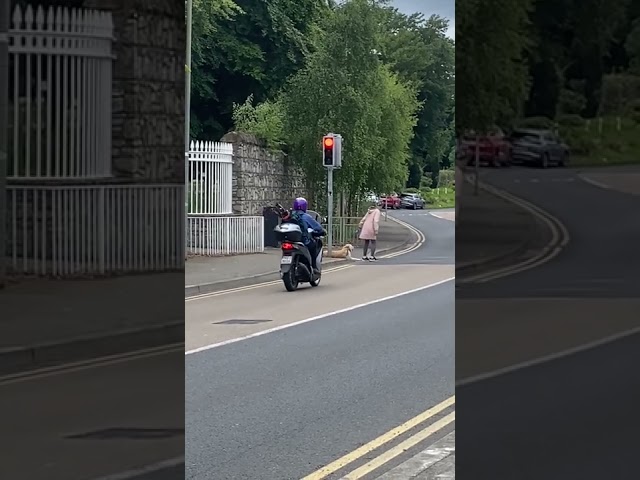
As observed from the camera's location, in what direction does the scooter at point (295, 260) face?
facing away from the viewer and to the right of the viewer

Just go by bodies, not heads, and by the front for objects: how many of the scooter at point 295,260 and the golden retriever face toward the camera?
0

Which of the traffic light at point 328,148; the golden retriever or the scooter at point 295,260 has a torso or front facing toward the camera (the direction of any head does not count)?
the traffic light

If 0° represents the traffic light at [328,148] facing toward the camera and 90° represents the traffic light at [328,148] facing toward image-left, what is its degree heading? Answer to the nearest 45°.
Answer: approximately 0°

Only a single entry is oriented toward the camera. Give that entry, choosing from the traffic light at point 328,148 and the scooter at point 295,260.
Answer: the traffic light
